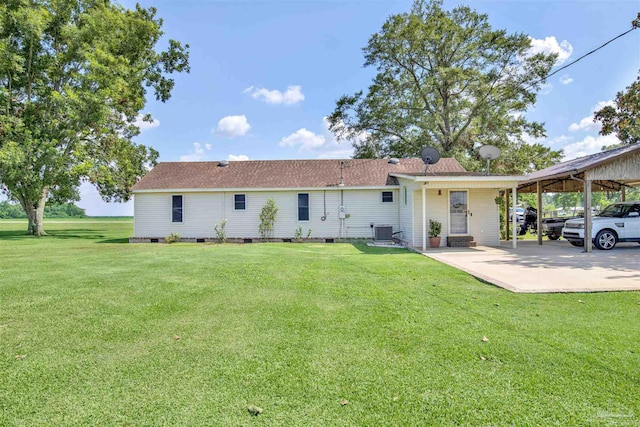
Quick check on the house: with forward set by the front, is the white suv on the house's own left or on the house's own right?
on the house's own left

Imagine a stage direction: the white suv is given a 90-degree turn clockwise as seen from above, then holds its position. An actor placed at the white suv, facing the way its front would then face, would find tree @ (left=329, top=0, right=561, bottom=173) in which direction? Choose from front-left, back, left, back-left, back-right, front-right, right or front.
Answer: front

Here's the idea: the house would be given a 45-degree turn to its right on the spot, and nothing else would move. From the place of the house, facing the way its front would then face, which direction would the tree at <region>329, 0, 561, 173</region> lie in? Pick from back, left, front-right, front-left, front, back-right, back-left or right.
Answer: back

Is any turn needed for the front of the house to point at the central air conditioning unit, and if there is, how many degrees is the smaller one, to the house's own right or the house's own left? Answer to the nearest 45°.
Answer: approximately 90° to the house's own left

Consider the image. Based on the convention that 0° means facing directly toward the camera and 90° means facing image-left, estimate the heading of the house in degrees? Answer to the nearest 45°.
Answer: approximately 0°

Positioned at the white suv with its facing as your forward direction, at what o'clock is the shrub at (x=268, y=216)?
The shrub is roughly at 1 o'clock from the white suv.

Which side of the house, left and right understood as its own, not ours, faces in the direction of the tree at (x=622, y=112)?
left

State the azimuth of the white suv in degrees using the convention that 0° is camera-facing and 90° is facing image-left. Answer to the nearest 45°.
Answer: approximately 45°

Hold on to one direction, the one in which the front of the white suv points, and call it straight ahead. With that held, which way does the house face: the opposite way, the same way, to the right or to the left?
to the left
